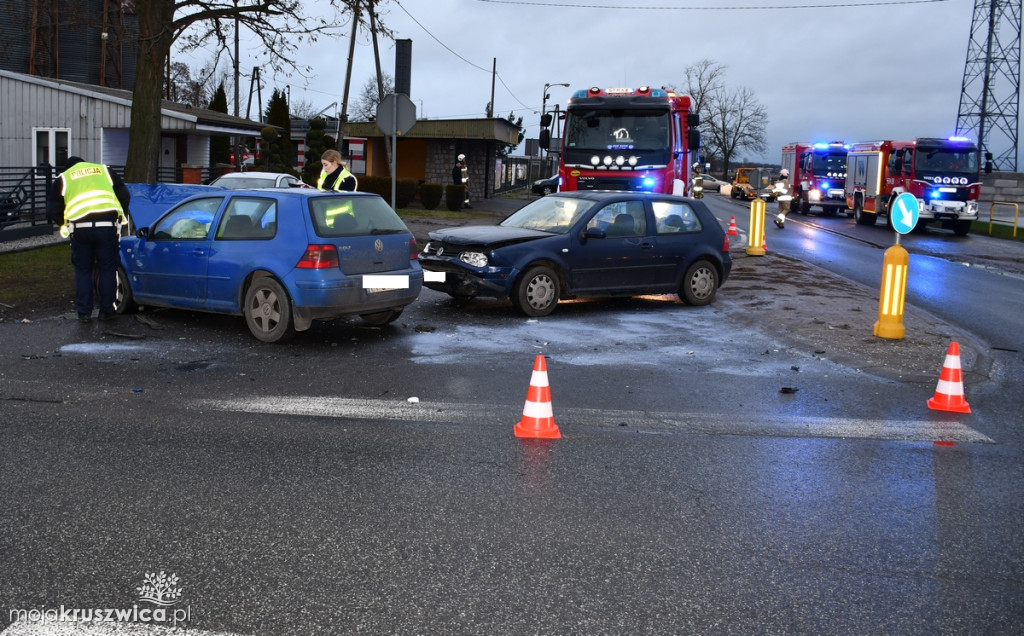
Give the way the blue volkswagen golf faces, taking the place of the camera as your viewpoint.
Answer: facing away from the viewer and to the left of the viewer

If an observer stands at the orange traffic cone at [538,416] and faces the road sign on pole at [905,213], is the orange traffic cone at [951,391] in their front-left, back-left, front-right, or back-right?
front-right

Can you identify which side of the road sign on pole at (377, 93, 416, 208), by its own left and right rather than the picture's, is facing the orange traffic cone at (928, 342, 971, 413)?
back

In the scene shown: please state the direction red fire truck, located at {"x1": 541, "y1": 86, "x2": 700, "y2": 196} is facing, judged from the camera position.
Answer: facing the viewer

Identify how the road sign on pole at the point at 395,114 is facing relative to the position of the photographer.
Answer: facing away from the viewer

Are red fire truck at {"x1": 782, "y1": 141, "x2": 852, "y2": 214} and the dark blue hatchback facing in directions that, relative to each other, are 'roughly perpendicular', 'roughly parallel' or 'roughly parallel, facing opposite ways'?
roughly perpendicular

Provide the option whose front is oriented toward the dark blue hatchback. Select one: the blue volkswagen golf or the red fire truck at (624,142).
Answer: the red fire truck

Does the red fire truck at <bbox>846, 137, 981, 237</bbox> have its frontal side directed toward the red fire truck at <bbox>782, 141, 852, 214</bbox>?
no

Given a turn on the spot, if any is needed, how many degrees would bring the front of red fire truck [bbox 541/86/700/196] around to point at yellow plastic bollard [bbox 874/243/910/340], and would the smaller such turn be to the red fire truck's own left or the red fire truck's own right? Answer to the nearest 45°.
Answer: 0° — it already faces it

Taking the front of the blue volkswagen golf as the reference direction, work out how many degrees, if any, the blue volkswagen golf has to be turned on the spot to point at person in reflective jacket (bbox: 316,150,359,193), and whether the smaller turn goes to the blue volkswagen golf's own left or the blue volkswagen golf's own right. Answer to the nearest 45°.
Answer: approximately 45° to the blue volkswagen golf's own right

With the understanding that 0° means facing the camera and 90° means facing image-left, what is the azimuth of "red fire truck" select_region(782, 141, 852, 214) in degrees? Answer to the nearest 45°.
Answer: approximately 315°

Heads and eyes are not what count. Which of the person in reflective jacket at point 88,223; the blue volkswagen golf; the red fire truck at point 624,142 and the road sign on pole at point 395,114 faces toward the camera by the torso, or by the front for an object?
the red fire truck

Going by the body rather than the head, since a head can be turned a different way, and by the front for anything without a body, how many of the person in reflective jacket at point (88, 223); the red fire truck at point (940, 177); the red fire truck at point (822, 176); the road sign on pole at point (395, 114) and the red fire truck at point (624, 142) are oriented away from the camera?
2

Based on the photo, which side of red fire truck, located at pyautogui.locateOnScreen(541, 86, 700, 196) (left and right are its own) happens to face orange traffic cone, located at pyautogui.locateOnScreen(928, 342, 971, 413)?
front

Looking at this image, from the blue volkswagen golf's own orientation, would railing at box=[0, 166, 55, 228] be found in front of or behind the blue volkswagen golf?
in front

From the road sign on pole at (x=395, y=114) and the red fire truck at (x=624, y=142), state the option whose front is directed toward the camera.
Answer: the red fire truck

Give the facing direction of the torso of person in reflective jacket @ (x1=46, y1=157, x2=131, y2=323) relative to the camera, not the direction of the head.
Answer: away from the camera

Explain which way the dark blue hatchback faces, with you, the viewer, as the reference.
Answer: facing the viewer and to the left of the viewer

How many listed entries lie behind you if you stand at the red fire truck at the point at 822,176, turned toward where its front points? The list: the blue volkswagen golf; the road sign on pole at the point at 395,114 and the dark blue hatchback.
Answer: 0

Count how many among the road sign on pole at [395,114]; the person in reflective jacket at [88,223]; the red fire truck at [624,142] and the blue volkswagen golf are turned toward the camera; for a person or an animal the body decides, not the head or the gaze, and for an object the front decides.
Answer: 1

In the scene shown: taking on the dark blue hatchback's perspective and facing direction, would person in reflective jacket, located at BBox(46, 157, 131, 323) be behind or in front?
in front
